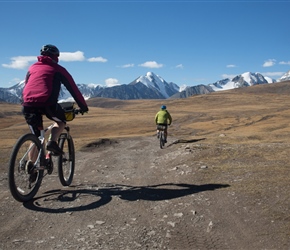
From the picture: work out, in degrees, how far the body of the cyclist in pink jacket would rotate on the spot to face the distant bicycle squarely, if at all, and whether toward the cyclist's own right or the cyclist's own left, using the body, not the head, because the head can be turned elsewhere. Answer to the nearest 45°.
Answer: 0° — they already face it

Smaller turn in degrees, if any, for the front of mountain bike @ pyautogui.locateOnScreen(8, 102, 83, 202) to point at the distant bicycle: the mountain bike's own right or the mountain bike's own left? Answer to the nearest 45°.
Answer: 0° — it already faces it

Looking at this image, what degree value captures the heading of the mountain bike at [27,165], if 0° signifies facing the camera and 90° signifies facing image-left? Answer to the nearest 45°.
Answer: approximately 225°

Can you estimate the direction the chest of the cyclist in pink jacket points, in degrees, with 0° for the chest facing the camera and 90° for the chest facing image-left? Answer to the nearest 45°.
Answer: approximately 225°
